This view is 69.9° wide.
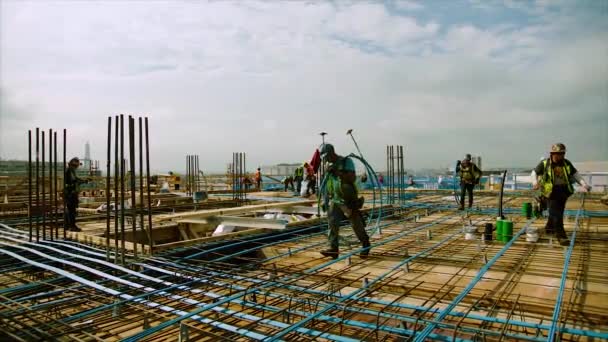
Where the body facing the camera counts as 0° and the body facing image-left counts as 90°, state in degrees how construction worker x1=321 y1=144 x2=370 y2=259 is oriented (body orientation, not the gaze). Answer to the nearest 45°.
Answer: approximately 45°

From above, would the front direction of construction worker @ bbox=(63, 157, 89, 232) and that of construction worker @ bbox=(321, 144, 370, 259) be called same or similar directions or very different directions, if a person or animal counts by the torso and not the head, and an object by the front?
very different directions

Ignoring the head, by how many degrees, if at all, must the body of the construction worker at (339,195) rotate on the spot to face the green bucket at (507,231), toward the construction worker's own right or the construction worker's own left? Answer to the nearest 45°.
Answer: approximately 135° to the construction worker's own left

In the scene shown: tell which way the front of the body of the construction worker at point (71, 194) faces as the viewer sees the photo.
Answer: to the viewer's right

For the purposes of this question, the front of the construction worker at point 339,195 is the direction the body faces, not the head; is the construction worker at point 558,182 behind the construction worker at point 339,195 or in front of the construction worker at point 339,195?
behind
